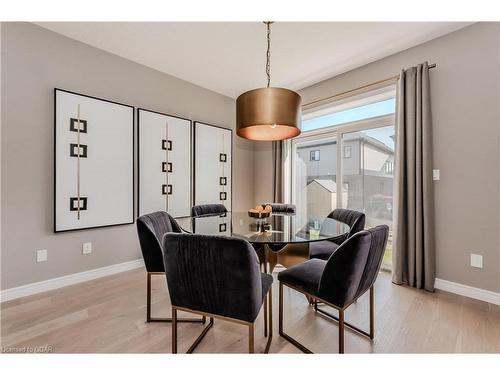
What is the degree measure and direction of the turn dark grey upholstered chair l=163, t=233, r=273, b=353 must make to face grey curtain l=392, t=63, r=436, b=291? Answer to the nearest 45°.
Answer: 0° — it already faces it

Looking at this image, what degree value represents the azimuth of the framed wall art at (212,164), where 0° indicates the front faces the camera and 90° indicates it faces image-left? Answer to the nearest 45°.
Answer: approximately 315°

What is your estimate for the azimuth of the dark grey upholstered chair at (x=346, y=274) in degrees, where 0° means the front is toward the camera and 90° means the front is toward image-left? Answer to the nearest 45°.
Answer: approximately 135°

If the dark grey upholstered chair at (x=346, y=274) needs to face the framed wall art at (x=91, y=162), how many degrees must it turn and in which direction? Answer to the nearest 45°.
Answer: approximately 45° to its left

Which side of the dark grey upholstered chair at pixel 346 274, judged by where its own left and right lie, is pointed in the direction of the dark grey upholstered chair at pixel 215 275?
left

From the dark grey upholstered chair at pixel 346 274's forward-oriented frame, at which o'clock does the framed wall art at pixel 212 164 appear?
The framed wall art is roughly at 12 o'clock from the dark grey upholstered chair.

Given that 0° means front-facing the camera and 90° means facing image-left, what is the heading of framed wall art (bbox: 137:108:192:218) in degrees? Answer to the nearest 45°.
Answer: approximately 315°

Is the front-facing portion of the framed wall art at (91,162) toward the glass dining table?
yes

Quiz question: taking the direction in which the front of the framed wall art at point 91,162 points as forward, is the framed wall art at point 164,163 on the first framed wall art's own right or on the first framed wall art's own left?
on the first framed wall art's own left

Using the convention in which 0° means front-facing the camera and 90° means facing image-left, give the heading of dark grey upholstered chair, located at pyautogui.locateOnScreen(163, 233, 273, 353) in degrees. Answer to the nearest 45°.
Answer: approximately 225°
